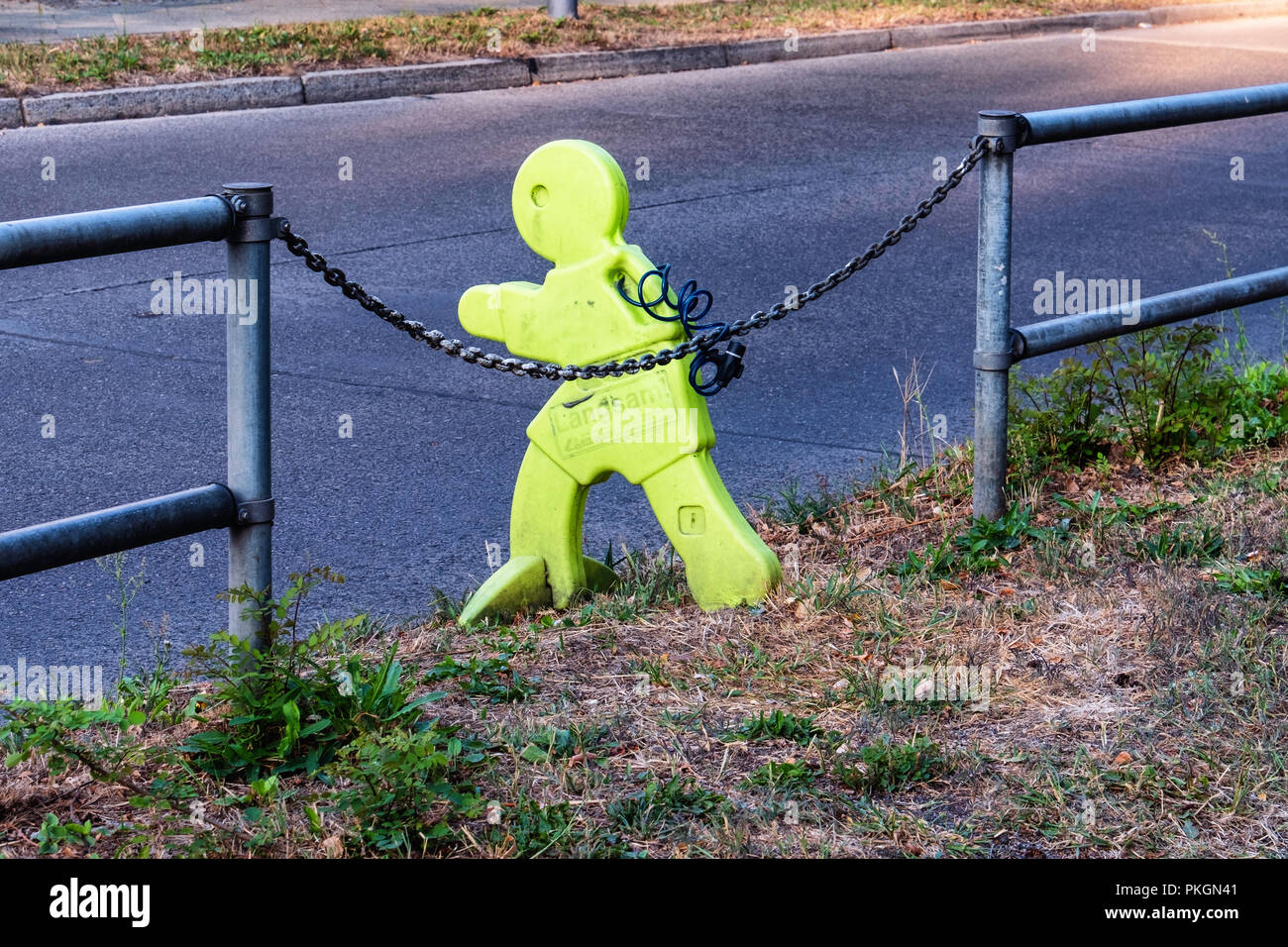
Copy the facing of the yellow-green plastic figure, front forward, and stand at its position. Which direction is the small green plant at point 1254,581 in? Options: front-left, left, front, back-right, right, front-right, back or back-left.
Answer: back

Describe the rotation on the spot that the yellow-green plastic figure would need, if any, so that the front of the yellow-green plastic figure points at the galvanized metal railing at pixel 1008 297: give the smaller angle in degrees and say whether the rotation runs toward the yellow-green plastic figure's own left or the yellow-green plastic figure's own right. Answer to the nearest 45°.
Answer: approximately 135° to the yellow-green plastic figure's own right

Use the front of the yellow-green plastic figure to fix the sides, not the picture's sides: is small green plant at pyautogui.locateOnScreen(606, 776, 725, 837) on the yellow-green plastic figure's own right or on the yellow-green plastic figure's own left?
on the yellow-green plastic figure's own left

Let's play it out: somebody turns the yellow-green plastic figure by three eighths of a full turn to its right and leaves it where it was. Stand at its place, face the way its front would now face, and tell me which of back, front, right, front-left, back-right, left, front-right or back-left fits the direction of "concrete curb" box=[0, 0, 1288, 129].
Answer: front-left

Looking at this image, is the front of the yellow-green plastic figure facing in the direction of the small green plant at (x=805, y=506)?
no

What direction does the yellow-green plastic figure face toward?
to the viewer's left

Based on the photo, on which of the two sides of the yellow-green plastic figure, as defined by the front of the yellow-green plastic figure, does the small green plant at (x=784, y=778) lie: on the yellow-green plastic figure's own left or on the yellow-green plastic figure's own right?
on the yellow-green plastic figure's own left

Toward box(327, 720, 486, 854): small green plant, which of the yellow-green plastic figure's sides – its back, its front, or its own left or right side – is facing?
left

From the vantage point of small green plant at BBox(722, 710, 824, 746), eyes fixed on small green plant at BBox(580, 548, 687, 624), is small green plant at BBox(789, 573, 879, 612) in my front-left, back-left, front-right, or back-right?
front-right

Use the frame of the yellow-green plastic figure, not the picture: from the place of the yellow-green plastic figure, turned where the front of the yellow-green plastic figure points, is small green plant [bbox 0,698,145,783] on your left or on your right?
on your left

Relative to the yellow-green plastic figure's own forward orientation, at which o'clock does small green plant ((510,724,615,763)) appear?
The small green plant is roughly at 9 o'clock from the yellow-green plastic figure.
